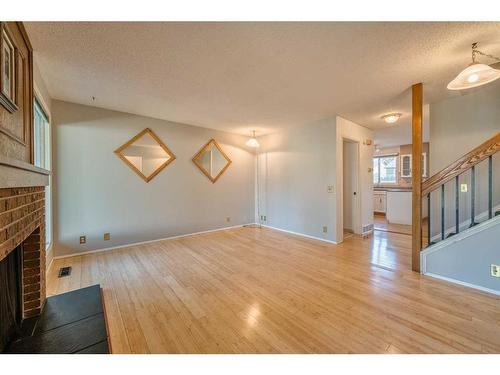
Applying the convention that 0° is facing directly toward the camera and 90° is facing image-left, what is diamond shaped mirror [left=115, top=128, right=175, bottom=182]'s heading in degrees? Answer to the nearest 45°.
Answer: approximately 0°

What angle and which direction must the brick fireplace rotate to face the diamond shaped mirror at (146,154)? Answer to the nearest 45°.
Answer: approximately 45° to its left

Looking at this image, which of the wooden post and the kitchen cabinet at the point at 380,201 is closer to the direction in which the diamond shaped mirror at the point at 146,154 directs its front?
the wooden post

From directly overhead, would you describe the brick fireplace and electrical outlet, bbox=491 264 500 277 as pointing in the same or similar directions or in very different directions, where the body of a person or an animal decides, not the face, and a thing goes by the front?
very different directions

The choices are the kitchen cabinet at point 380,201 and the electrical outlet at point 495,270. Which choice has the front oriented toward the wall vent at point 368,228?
the kitchen cabinet

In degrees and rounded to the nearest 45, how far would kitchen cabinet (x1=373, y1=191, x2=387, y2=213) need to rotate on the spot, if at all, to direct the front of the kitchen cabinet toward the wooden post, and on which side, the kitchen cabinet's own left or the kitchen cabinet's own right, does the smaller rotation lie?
0° — it already faces it

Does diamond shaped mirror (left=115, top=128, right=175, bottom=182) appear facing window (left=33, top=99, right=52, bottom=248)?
no

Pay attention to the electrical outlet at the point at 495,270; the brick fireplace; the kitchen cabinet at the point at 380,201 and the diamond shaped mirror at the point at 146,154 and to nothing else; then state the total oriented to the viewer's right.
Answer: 1

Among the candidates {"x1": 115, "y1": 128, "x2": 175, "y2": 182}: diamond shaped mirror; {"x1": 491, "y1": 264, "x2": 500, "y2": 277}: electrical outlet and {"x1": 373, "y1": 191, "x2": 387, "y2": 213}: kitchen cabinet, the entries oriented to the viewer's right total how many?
0

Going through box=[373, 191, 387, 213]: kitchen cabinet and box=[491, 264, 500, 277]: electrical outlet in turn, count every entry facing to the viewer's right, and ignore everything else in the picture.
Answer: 0

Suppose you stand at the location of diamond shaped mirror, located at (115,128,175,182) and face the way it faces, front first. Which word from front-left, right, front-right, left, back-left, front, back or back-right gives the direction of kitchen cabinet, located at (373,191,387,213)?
left

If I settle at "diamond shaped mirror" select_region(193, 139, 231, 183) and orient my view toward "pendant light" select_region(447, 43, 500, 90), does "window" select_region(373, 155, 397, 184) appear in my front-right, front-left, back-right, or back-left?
front-left

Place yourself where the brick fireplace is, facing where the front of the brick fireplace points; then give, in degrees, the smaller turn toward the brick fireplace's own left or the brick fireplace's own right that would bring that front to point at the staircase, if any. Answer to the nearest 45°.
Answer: approximately 45° to the brick fireplace's own right

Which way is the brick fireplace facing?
to the viewer's right

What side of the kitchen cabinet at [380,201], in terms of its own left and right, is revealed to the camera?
front

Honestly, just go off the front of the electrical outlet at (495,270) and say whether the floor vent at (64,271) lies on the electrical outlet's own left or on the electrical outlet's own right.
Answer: on the electrical outlet's own right

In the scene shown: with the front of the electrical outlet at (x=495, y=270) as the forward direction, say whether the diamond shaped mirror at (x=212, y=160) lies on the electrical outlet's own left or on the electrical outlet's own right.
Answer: on the electrical outlet's own right
